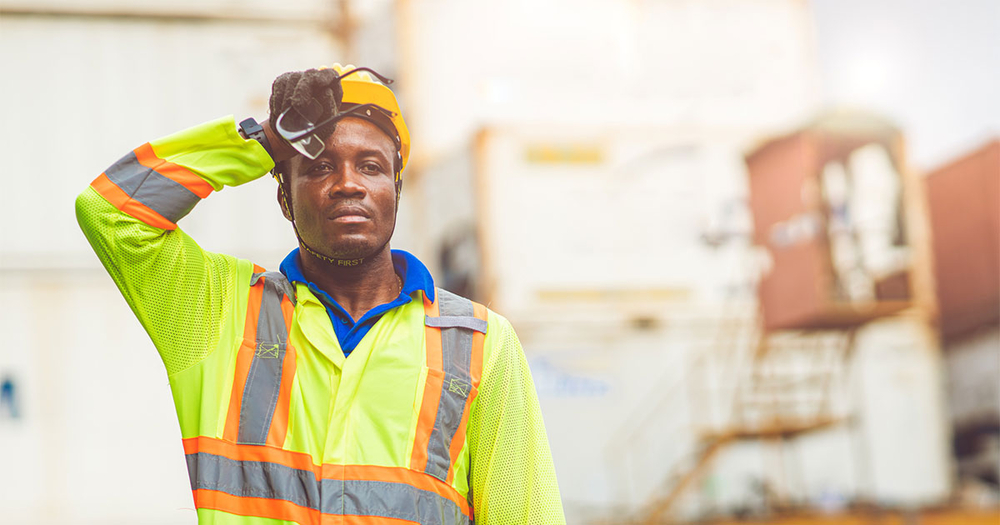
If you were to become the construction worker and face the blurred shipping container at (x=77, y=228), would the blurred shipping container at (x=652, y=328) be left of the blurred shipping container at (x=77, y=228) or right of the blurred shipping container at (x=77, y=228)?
right

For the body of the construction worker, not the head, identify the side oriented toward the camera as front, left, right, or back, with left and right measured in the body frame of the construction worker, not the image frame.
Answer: front

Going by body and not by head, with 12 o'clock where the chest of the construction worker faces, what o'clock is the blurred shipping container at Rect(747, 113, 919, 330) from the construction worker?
The blurred shipping container is roughly at 7 o'clock from the construction worker.

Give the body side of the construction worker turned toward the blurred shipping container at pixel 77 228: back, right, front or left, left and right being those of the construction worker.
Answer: back

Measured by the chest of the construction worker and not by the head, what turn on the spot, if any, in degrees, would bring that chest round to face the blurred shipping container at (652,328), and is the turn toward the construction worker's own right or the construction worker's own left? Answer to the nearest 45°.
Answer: approximately 180°

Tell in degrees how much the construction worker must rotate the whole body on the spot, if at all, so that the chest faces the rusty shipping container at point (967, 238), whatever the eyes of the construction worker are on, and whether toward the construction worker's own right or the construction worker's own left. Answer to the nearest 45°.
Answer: approximately 135° to the construction worker's own left

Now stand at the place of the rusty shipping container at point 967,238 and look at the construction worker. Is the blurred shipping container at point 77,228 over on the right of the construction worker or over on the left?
right

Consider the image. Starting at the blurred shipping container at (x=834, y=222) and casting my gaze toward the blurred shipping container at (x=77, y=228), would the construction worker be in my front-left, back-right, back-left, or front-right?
front-left

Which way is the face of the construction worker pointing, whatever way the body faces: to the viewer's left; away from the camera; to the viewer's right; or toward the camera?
toward the camera

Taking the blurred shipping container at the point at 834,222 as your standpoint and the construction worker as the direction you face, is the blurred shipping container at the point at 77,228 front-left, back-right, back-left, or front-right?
front-right
